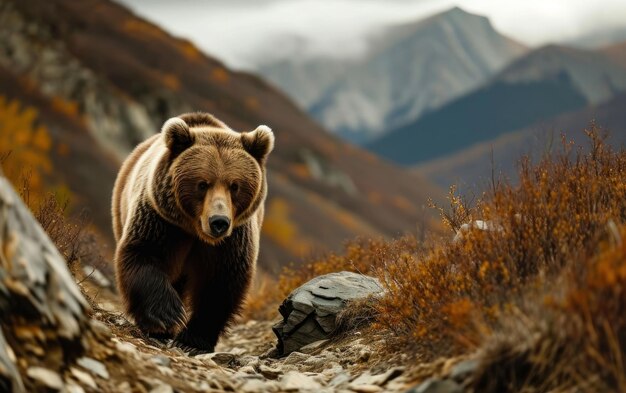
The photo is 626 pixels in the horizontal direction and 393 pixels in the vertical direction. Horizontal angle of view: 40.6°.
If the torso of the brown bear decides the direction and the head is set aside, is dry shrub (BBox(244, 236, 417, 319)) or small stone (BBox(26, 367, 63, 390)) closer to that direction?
the small stone

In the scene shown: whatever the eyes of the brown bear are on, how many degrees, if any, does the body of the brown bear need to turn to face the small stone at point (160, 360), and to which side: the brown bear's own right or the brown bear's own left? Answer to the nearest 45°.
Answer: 0° — it already faces it

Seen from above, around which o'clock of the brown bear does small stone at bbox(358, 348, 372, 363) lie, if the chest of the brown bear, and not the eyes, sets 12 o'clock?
The small stone is roughly at 10 o'clock from the brown bear.

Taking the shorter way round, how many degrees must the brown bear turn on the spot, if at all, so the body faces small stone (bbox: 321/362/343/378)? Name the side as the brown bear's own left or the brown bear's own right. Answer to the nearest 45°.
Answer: approximately 45° to the brown bear's own left

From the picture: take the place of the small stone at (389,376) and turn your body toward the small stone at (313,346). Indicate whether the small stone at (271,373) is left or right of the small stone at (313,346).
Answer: left

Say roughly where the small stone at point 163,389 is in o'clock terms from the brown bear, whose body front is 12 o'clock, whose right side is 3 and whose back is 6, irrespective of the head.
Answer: The small stone is roughly at 12 o'clock from the brown bear.

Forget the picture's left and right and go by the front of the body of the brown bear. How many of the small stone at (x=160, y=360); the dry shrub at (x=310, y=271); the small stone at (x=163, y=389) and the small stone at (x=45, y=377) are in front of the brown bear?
3

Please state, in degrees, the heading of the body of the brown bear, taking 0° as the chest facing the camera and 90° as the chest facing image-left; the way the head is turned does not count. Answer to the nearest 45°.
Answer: approximately 0°

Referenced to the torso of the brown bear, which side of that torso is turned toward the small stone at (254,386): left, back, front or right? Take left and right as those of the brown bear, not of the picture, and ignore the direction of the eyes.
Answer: front

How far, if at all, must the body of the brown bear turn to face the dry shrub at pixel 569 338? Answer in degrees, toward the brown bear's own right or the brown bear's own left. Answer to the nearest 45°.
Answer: approximately 45° to the brown bear's own left

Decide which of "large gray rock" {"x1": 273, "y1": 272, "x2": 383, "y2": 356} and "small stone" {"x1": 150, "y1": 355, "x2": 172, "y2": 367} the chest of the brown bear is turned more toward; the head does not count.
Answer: the small stone

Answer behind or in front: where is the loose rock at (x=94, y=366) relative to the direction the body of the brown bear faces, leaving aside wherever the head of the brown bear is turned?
in front

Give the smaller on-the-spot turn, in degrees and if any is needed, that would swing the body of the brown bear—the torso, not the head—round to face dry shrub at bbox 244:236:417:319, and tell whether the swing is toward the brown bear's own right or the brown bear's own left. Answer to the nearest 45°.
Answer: approximately 135° to the brown bear's own left

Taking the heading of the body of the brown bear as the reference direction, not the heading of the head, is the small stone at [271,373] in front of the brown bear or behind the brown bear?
in front

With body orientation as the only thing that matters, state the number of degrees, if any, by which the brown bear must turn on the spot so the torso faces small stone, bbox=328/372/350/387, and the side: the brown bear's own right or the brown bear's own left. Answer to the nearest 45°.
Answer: approximately 45° to the brown bear's own left
